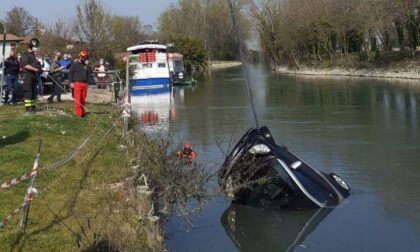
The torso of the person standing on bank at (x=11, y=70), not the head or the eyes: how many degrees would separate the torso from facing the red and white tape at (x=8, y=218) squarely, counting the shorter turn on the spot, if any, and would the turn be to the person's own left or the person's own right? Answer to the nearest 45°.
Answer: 0° — they already face it

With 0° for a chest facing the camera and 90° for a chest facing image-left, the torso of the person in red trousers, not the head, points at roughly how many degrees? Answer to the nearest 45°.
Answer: approximately 315°

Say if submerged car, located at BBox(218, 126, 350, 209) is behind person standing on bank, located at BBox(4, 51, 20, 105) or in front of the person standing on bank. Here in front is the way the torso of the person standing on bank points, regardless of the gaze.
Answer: in front

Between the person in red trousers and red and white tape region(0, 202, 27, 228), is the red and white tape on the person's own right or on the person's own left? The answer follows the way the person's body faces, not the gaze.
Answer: on the person's own right

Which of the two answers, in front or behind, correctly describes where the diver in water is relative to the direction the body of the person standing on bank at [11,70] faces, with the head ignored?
in front

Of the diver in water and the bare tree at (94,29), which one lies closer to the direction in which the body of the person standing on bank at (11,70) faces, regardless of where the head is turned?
the diver in water

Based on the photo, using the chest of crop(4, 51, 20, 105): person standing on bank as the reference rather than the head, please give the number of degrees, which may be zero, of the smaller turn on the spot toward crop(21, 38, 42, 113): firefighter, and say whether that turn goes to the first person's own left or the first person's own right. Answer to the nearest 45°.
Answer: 0° — they already face them

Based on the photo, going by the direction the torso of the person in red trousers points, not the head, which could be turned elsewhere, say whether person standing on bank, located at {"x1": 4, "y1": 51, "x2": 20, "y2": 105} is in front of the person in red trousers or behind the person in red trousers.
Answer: behind

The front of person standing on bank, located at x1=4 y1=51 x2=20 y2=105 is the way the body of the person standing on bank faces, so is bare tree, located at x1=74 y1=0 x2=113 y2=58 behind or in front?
behind

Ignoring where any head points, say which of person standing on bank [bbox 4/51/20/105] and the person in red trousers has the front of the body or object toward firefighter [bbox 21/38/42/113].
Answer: the person standing on bank
